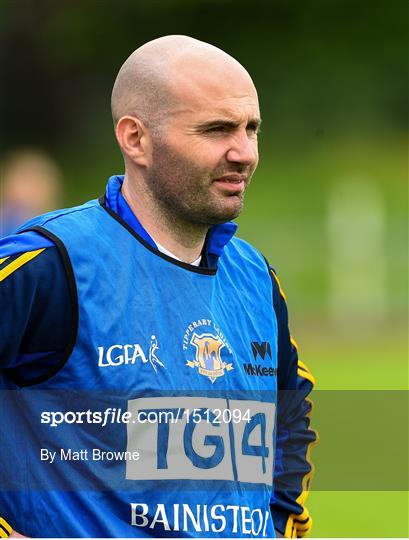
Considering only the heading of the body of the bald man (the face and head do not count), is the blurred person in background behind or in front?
behind

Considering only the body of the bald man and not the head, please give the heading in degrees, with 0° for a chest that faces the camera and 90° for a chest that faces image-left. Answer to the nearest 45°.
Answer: approximately 315°
